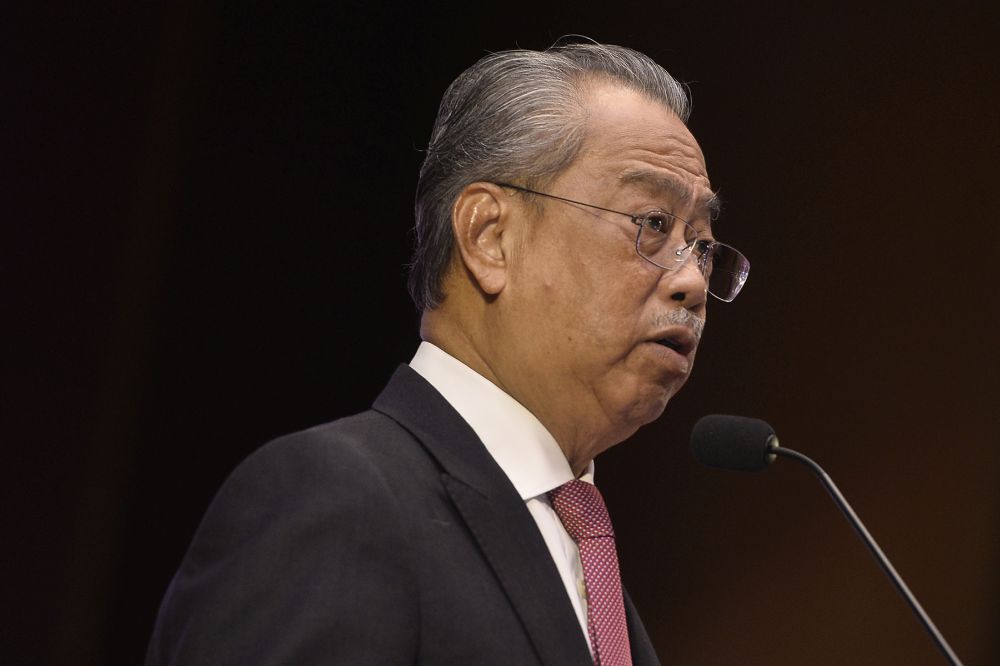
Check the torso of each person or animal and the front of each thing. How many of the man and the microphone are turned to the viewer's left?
1

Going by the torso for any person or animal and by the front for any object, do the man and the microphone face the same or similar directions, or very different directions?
very different directions

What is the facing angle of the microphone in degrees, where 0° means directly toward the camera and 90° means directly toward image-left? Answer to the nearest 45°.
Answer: approximately 90°

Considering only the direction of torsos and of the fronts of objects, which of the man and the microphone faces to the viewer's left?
the microphone

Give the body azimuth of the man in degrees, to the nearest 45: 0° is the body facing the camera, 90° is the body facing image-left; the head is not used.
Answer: approximately 315°
